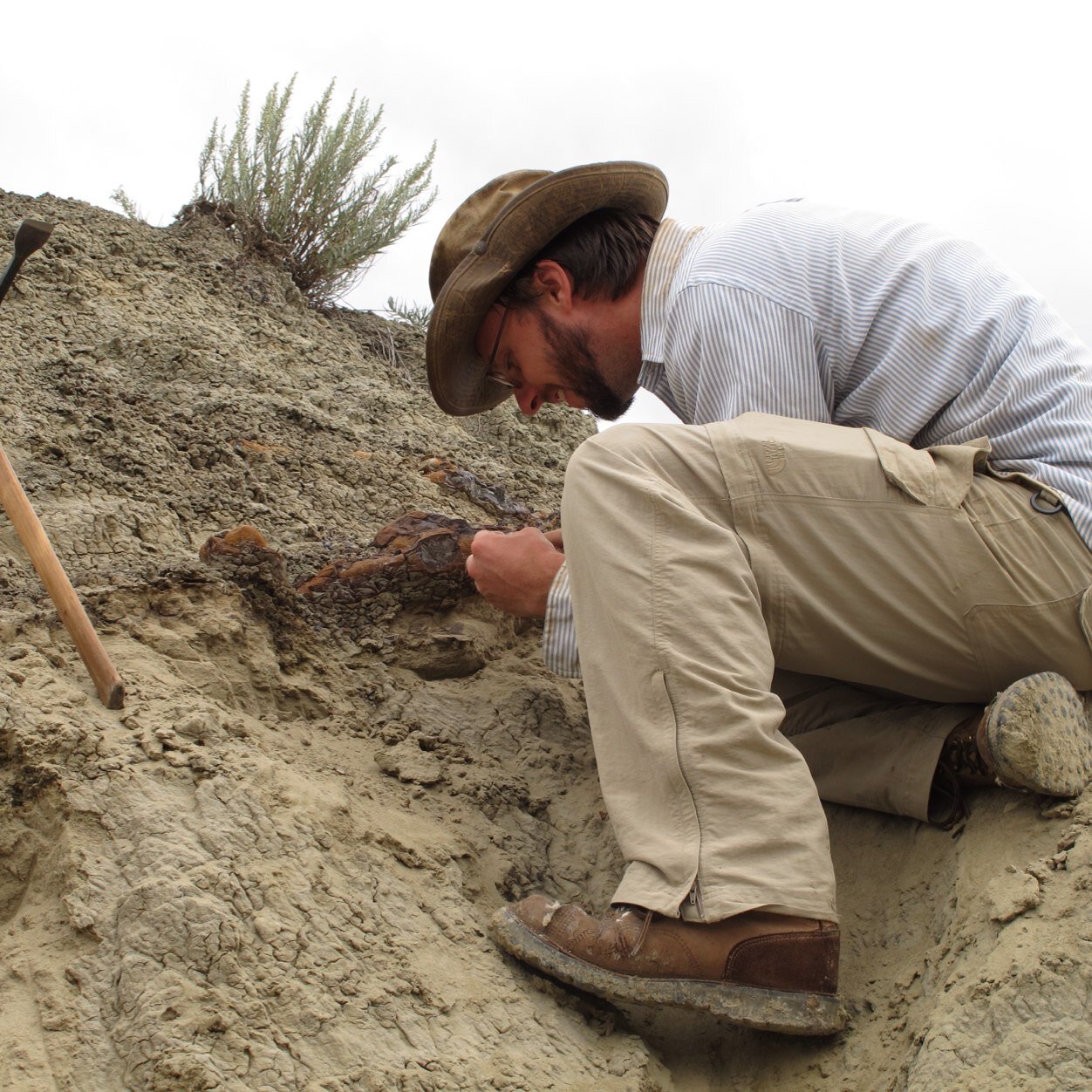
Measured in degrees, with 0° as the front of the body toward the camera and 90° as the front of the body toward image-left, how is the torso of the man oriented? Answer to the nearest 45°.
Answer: approximately 90°

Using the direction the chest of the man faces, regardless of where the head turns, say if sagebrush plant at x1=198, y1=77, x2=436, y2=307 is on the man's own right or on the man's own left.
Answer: on the man's own right

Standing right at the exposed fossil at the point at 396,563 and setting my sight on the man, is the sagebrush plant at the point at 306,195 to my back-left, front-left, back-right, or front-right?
back-left

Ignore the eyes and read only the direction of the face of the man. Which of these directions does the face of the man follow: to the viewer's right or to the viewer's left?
to the viewer's left

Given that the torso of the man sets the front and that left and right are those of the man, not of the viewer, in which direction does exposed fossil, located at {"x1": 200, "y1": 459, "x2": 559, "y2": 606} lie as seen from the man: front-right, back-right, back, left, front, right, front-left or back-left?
front-right
